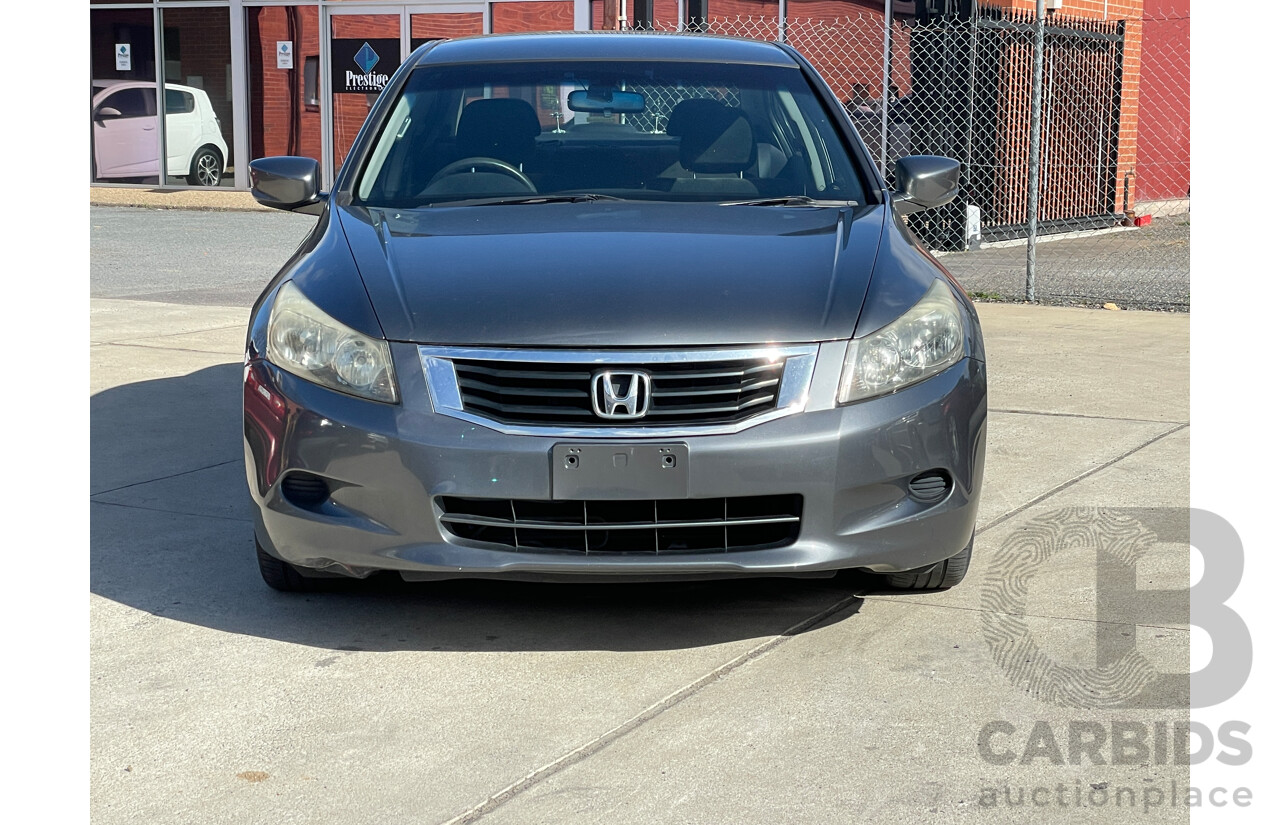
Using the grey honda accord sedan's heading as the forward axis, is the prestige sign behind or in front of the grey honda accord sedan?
behind

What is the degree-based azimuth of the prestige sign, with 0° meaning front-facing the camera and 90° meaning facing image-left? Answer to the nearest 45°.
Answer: approximately 0°

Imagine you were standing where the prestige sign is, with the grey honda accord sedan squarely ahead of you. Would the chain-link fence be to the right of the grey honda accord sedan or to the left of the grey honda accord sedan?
left

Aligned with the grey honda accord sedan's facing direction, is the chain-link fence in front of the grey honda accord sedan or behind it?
behind

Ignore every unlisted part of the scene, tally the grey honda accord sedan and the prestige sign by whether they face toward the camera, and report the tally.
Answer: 2

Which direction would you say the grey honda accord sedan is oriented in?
toward the camera

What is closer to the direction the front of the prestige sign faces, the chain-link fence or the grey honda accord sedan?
the grey honda accord sedan

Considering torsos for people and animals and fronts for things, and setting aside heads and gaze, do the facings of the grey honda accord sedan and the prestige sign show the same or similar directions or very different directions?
same or similar directions

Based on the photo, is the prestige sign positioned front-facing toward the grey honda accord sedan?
yes
